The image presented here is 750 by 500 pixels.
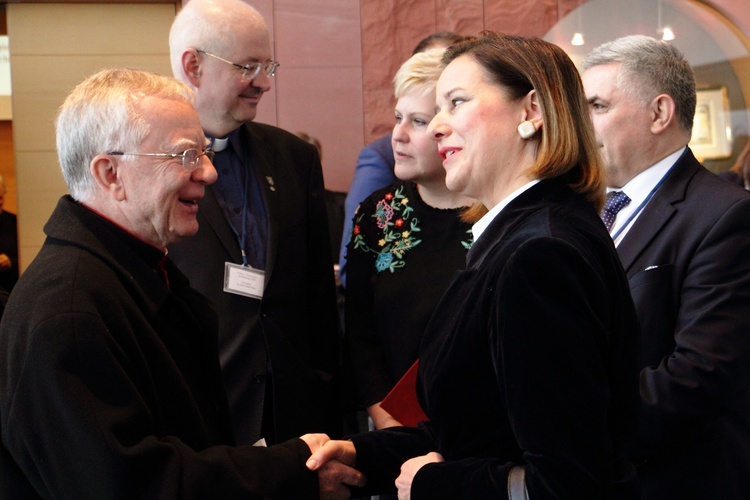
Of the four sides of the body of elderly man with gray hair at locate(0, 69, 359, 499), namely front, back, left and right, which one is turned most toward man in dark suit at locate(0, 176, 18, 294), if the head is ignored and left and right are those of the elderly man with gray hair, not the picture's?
left

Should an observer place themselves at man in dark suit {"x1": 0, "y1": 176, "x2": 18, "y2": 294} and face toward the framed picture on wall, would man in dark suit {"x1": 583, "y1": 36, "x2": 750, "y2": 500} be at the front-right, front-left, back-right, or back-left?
front-right

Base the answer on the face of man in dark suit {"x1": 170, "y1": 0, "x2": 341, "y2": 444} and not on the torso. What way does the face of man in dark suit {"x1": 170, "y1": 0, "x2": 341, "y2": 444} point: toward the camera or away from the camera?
toward the camera

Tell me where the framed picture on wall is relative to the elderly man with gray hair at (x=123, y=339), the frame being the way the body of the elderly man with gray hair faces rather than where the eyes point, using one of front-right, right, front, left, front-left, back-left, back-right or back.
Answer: front-left

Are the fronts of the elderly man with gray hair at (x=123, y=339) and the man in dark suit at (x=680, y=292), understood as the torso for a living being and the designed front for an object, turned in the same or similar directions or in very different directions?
very different directions

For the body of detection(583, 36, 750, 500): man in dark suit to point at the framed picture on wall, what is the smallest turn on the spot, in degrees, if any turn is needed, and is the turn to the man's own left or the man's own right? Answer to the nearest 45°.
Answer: approximately 135° to the man's own right

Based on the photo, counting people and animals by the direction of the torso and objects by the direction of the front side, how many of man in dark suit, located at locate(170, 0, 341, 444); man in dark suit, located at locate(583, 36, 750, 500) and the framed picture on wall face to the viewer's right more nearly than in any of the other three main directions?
0

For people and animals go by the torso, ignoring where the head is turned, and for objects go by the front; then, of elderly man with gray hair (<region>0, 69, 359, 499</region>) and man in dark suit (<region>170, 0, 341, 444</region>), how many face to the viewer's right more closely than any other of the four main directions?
1

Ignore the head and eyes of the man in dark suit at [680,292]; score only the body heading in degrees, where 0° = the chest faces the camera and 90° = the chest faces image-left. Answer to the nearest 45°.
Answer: approximately 45°

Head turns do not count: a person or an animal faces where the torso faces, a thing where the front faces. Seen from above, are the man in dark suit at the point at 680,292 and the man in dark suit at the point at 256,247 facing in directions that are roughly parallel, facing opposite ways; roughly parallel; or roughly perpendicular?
roughly perpendicular

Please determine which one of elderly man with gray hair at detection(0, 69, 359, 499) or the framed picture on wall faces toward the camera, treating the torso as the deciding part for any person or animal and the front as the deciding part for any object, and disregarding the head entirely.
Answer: the framed picture on wall

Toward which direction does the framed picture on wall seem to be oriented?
toward the camera

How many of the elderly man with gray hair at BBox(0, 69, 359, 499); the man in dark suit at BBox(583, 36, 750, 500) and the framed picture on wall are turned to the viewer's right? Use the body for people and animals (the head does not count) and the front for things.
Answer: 1

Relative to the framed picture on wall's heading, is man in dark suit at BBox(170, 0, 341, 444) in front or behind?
in front

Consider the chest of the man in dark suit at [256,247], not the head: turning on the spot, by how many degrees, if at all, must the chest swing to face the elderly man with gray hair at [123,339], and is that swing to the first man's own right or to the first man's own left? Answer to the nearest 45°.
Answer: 0° — they already face them

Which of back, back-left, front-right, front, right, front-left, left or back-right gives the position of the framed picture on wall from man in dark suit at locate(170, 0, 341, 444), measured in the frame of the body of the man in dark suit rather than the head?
back-left

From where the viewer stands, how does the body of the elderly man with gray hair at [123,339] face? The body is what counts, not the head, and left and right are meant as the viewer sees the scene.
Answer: facing to the right of the viewer

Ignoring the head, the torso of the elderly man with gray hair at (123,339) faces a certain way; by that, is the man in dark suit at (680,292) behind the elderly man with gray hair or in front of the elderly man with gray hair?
in front

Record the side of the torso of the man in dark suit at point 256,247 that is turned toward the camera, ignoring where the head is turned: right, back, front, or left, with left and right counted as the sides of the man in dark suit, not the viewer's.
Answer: front
